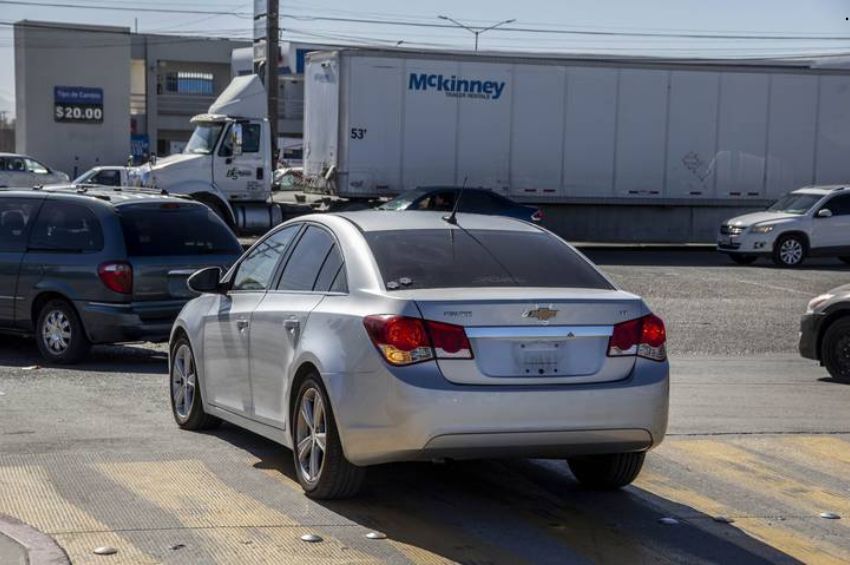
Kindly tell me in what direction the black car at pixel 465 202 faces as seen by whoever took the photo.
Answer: facing to the left of the viewer

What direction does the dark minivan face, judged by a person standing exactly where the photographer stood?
facing away from the viewer and to the left of the viewer

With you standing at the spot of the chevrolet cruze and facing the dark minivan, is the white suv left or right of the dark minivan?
right

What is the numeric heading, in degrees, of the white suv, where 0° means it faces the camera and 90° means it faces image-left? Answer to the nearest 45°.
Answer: approximately 45°

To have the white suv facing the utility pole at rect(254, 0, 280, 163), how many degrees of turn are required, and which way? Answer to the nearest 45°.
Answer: approximately 45° to its right

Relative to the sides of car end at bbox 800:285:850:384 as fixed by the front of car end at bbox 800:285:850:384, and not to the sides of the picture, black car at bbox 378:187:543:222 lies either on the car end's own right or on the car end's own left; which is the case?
on the car end's own right

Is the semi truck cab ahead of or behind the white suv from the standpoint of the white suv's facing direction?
ahead

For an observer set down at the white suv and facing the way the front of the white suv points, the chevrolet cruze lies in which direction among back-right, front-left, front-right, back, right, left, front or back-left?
front-left

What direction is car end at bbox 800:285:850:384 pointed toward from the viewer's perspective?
to the viewer's left

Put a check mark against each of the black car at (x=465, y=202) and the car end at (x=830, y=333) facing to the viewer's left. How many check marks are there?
2

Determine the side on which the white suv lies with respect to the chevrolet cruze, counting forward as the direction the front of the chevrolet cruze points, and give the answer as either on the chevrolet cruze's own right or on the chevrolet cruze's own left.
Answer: on the chevrolet cruze's own right

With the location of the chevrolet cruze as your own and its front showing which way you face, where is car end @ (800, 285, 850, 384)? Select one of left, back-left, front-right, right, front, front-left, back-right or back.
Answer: right
